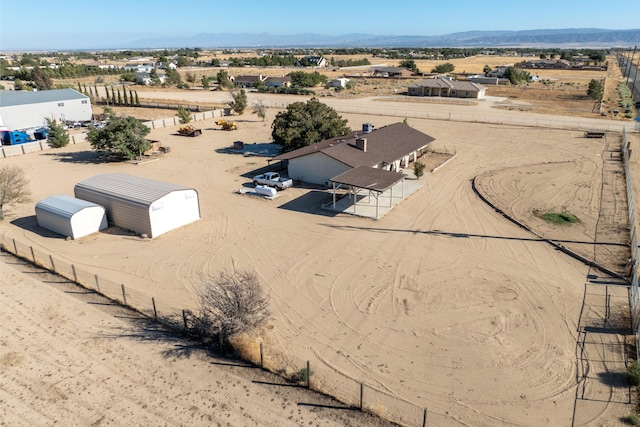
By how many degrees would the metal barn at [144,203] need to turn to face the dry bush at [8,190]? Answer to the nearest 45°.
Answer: approximately 180°

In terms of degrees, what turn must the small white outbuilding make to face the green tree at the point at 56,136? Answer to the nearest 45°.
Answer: approximately 135° to its left

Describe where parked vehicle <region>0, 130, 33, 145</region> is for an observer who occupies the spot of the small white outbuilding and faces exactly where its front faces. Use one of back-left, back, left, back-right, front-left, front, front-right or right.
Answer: back-left

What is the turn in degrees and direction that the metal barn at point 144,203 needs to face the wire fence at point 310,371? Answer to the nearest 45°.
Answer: approximately 45° to its right

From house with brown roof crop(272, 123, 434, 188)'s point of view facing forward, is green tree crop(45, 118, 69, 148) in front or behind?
behind

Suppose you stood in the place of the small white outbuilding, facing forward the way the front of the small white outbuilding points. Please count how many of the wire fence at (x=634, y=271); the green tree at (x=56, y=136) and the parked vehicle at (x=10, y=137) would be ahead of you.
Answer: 1

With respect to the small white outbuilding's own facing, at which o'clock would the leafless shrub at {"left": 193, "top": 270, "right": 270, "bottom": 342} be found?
The leafless shrub is roughly at 1 o'clock from the small white outbuilding.

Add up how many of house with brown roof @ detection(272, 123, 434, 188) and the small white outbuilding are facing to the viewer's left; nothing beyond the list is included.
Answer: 0

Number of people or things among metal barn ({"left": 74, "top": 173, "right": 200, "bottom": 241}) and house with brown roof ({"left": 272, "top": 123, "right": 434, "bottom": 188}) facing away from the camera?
0

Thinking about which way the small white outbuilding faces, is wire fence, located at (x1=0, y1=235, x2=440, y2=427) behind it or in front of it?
in front

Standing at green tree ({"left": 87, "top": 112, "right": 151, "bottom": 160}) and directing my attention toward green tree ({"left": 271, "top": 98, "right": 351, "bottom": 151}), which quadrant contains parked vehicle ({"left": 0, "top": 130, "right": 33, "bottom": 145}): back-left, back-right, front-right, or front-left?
back-left

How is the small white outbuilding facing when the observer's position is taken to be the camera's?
facing the viewer and to the right of the viewer

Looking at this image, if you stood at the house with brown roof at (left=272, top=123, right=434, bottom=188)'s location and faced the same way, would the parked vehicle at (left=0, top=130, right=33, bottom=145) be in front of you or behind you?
behind

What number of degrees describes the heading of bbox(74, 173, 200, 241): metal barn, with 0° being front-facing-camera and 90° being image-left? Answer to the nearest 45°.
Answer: approximately 315°

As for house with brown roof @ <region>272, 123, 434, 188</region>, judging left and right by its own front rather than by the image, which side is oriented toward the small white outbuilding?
right

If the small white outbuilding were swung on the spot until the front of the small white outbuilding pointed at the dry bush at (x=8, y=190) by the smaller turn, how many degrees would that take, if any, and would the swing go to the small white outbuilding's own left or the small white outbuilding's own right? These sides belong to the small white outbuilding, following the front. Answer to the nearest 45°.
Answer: approximately 180°
